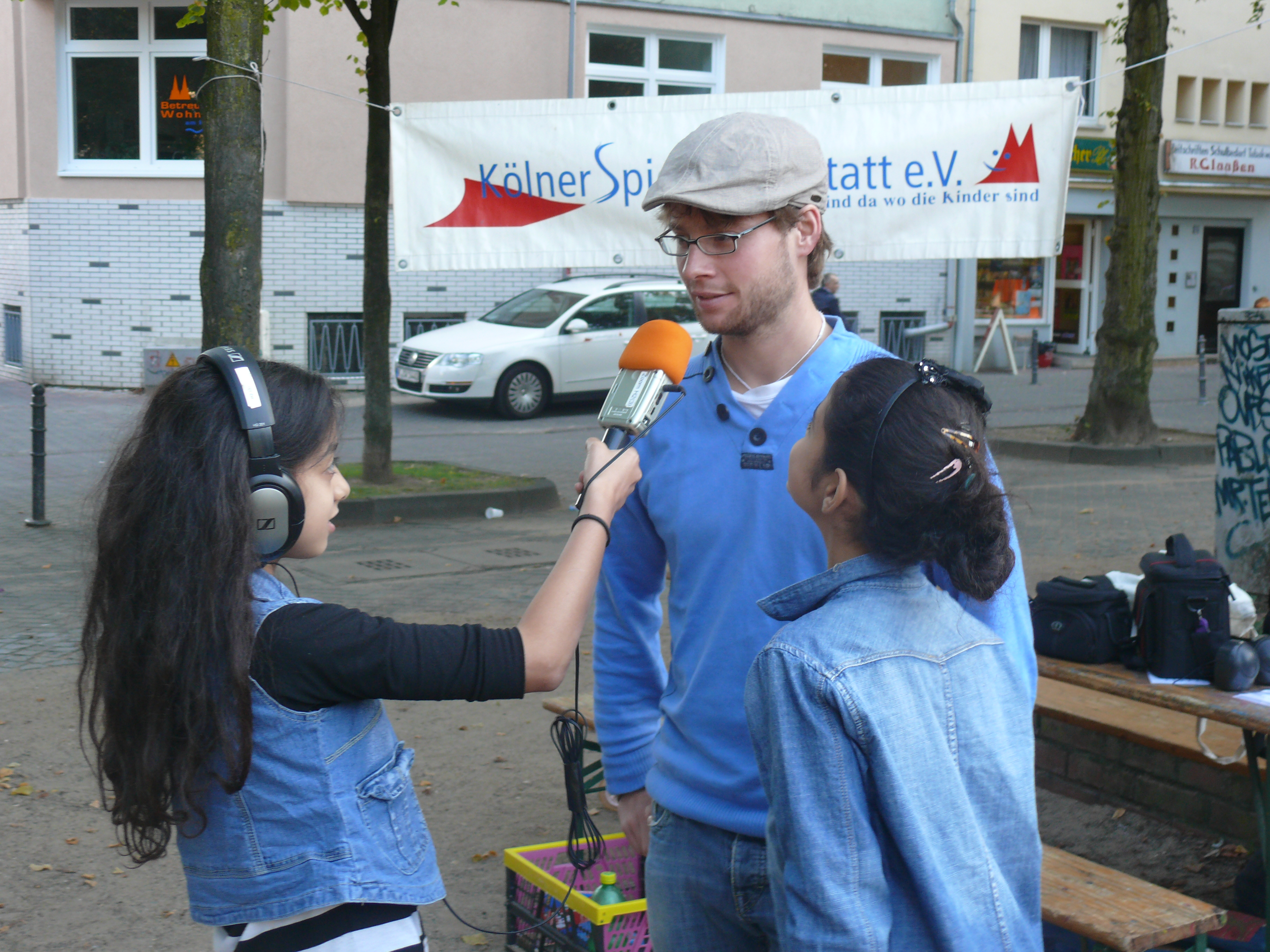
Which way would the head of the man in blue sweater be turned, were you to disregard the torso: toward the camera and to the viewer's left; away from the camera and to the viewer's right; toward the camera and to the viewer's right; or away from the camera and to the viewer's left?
toward the camera and to the viewer's left

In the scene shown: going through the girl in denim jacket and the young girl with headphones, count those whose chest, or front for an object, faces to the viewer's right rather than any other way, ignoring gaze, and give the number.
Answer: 1

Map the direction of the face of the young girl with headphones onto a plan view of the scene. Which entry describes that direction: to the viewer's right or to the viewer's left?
to the viewer's right

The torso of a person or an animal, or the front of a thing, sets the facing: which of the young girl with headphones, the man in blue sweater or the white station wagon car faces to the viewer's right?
the young girl with headphones

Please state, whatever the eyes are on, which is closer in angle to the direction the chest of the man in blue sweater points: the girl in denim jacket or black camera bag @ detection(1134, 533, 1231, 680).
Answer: the girl in denim jacket

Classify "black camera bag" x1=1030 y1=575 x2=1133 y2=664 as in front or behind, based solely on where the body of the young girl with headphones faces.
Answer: in front

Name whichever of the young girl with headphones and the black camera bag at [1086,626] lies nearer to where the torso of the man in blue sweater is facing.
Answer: the young girl with headphones

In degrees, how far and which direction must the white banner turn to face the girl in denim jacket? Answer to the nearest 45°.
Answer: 0° — it already faces them

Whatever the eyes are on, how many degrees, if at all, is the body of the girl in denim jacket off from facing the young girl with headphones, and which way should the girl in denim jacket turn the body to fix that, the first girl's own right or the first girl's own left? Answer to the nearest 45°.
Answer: approximately 45° to the first girl's own left

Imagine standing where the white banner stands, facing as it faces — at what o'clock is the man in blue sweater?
The man in blue sweater is roughly at 12 o'clock from the white banner.

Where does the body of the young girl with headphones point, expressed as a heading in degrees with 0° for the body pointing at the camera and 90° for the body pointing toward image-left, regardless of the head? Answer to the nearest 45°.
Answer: approximately 270°

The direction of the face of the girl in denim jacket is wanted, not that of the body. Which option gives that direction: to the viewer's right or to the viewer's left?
to the viewer's left
